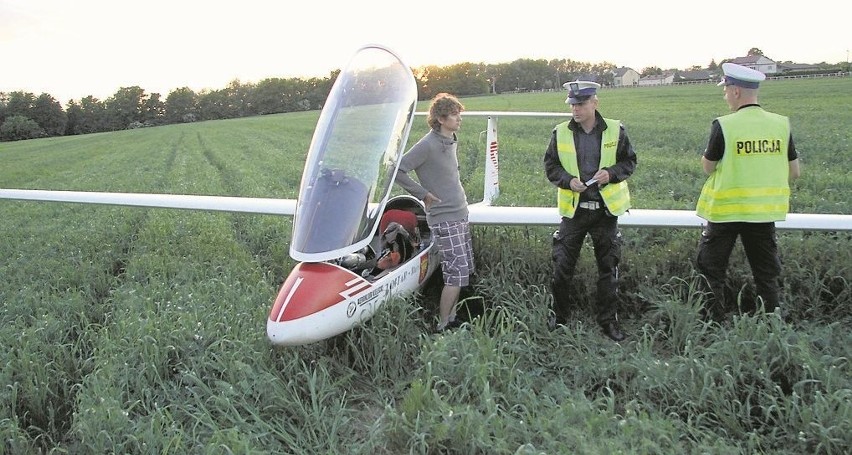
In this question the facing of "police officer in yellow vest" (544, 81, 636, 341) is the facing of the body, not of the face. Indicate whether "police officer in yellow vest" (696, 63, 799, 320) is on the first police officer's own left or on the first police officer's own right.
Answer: on the first police officer's own left

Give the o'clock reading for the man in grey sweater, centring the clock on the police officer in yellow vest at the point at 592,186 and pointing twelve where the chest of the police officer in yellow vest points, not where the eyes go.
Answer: The man in grey sweater is roughly at 3 o'clock from the police officer in yellow vest.

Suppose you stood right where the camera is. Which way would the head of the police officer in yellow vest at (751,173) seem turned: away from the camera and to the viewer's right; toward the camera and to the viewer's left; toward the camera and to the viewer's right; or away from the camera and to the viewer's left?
away from the camera and to the viewer's left

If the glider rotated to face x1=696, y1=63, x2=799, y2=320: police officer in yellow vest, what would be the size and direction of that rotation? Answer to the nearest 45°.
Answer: approximately 135° to its left

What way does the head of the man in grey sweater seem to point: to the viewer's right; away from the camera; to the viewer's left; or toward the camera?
to the viewer's right

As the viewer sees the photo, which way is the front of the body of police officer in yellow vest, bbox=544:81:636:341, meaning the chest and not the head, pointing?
toward the camera

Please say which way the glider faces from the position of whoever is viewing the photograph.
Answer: facing the viewer and to the left of the viewer
